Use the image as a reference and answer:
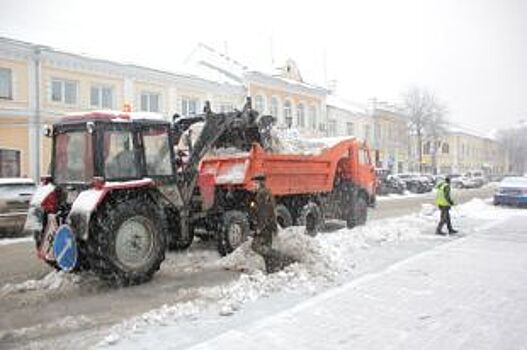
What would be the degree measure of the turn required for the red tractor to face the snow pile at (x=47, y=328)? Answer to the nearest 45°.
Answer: approximately 135° to its right

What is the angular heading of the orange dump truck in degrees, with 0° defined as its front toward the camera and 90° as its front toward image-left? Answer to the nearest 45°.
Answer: approximately 225°

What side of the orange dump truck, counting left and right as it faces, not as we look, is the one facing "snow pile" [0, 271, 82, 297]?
back

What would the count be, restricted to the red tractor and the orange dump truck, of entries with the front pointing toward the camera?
0

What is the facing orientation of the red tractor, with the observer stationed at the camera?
facing away from the viewer and to the right of the viewer

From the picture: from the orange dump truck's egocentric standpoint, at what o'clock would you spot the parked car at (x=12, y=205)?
The parked car is roughly at 8 o'clock from the orange dump truck.

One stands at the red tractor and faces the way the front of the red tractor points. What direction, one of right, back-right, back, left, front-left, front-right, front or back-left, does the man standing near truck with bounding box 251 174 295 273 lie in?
front-right
